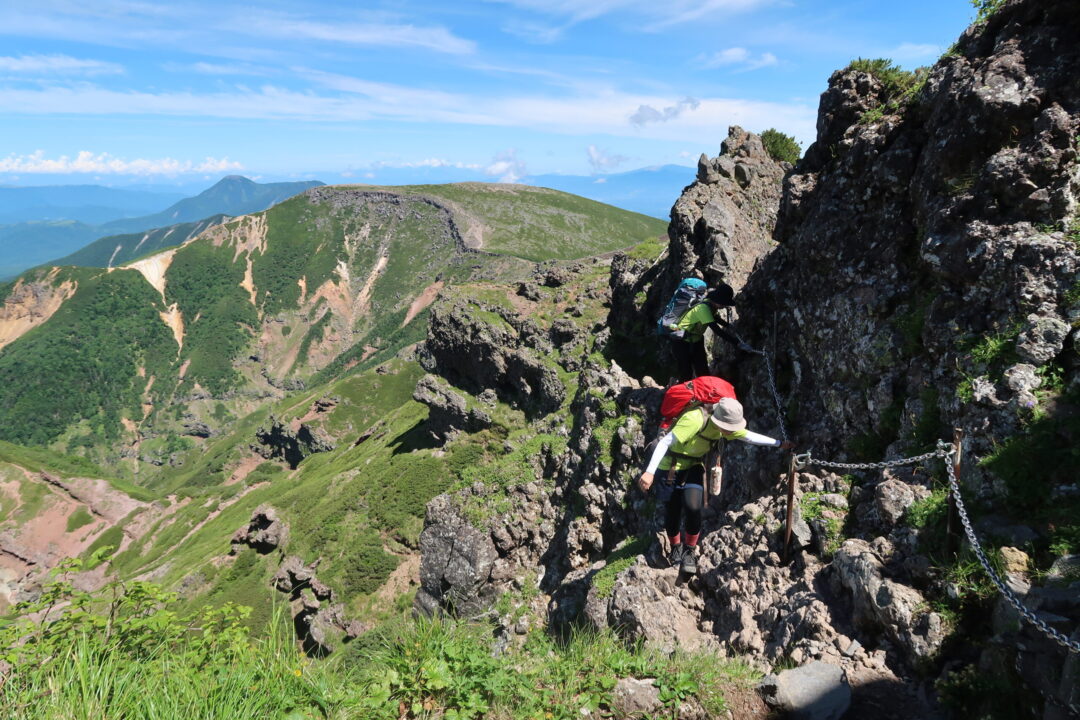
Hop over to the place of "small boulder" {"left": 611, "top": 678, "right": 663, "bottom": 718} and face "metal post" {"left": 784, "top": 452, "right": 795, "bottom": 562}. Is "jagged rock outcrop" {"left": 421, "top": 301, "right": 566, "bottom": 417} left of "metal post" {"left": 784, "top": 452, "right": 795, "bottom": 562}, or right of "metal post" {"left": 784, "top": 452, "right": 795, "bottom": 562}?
left

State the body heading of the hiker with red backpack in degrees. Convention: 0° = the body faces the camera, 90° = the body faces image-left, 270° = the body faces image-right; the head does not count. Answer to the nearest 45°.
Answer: approximately 315°

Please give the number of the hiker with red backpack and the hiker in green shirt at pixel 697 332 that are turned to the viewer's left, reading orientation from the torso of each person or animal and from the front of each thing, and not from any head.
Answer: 0

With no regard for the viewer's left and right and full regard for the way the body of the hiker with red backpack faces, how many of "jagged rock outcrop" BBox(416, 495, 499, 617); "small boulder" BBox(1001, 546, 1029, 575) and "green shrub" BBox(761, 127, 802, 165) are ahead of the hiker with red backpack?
1

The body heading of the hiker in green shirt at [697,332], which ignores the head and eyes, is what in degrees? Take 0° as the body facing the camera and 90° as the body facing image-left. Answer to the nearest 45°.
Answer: approximately 270°

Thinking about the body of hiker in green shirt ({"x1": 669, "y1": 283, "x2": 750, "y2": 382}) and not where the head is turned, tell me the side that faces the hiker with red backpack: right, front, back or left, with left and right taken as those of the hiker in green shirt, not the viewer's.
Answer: right

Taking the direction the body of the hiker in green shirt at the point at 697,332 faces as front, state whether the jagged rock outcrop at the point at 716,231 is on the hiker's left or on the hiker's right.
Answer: on the hiker's left

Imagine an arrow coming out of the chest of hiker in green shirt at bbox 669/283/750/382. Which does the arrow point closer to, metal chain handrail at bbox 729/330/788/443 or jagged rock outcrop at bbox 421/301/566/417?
the metal chain handrail
